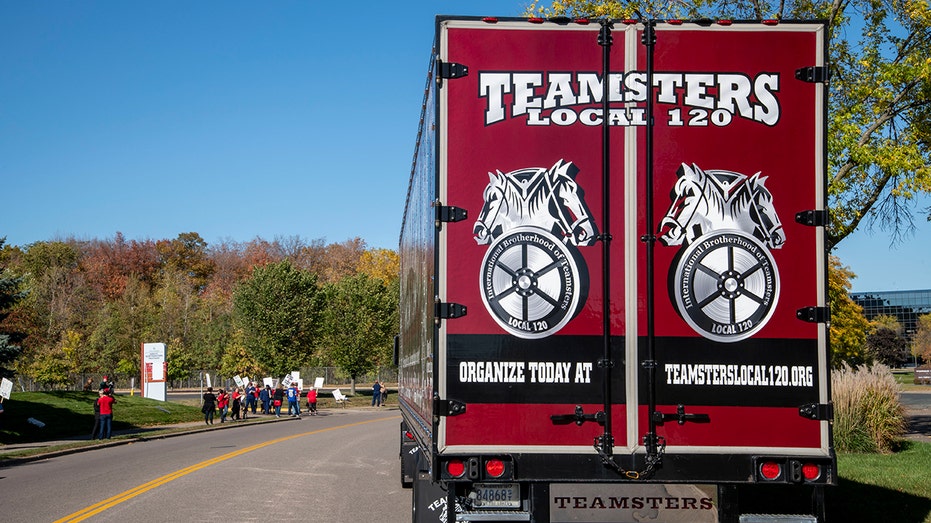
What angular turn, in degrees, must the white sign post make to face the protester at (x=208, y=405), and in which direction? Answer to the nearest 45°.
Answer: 0° — it already faces them

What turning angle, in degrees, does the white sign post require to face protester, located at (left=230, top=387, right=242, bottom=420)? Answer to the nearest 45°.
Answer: approximately 45° to its left

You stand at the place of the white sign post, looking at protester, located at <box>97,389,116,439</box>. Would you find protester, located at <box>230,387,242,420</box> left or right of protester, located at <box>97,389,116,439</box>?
left

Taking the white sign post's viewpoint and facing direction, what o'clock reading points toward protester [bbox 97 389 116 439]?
The protester is roughly at 12 o'clock from the white sign post.

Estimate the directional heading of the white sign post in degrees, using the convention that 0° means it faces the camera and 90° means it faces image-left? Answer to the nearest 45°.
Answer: approximately 0°

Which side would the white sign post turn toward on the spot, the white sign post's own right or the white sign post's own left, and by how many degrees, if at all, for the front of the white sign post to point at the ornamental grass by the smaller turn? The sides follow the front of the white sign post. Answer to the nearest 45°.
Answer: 0° — it already faces it
